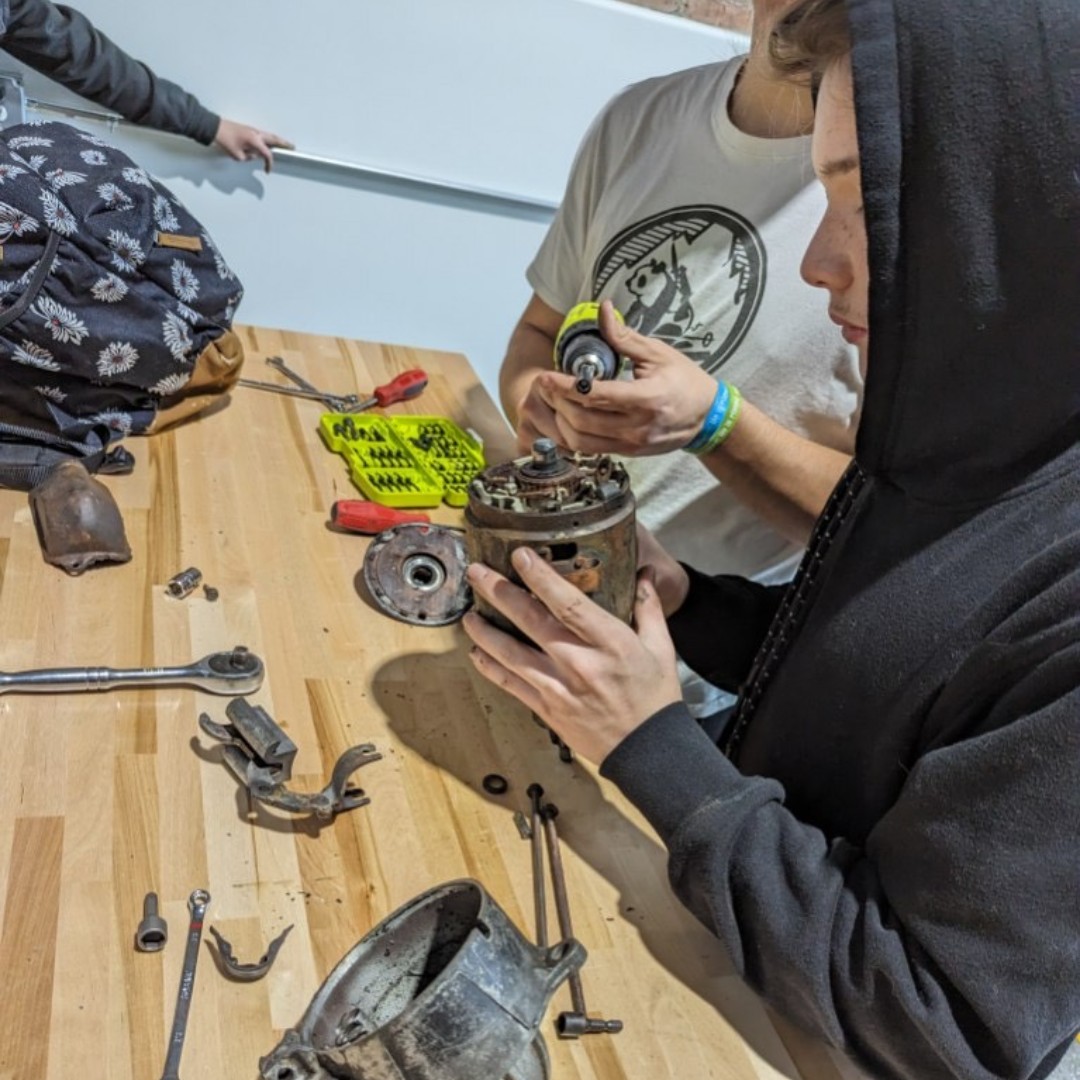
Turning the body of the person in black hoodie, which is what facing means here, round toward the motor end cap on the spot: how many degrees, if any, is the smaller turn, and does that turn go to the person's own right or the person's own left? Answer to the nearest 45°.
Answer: approximately 45° to the person's own right

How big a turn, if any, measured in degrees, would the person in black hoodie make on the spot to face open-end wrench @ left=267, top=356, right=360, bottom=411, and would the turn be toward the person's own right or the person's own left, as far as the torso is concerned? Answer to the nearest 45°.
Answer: approximately 45° to the person's own right

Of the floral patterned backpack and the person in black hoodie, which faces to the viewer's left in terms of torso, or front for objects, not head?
the person in black hoodie

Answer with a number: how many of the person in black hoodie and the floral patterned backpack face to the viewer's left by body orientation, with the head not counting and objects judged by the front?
1

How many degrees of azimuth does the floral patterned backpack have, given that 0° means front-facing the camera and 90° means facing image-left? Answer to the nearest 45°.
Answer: approximately 315°

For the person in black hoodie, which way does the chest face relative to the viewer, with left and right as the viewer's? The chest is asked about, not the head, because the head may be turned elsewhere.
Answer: facing to the left of the viewer

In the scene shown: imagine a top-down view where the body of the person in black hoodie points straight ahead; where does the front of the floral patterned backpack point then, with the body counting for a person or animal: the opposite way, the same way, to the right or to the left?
the opposite way
